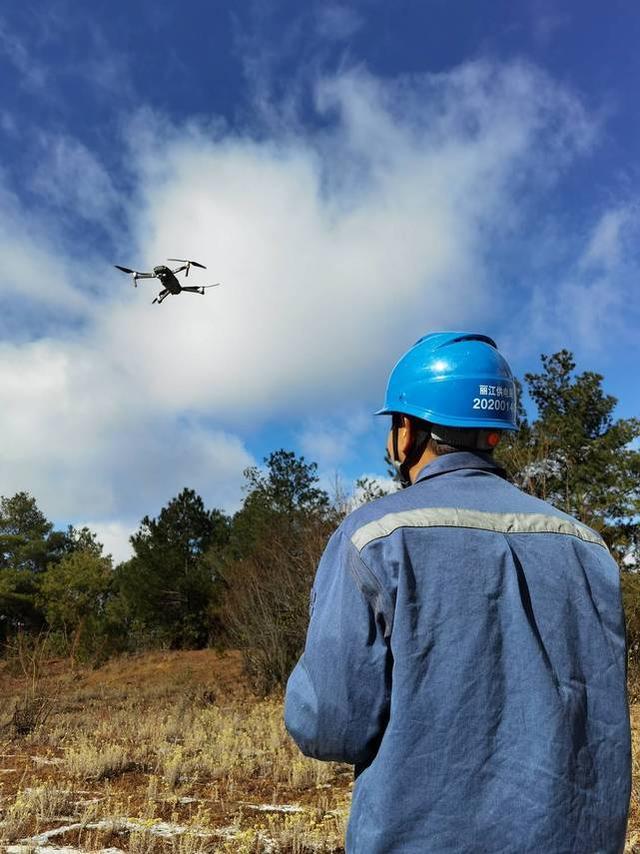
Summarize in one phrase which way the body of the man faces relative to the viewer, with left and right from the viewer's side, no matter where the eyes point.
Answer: facing away from the viewer and to the left of the viewer

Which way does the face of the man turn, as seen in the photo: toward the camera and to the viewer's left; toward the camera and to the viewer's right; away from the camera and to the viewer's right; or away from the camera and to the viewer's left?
away from the camera and to the viewer's left
